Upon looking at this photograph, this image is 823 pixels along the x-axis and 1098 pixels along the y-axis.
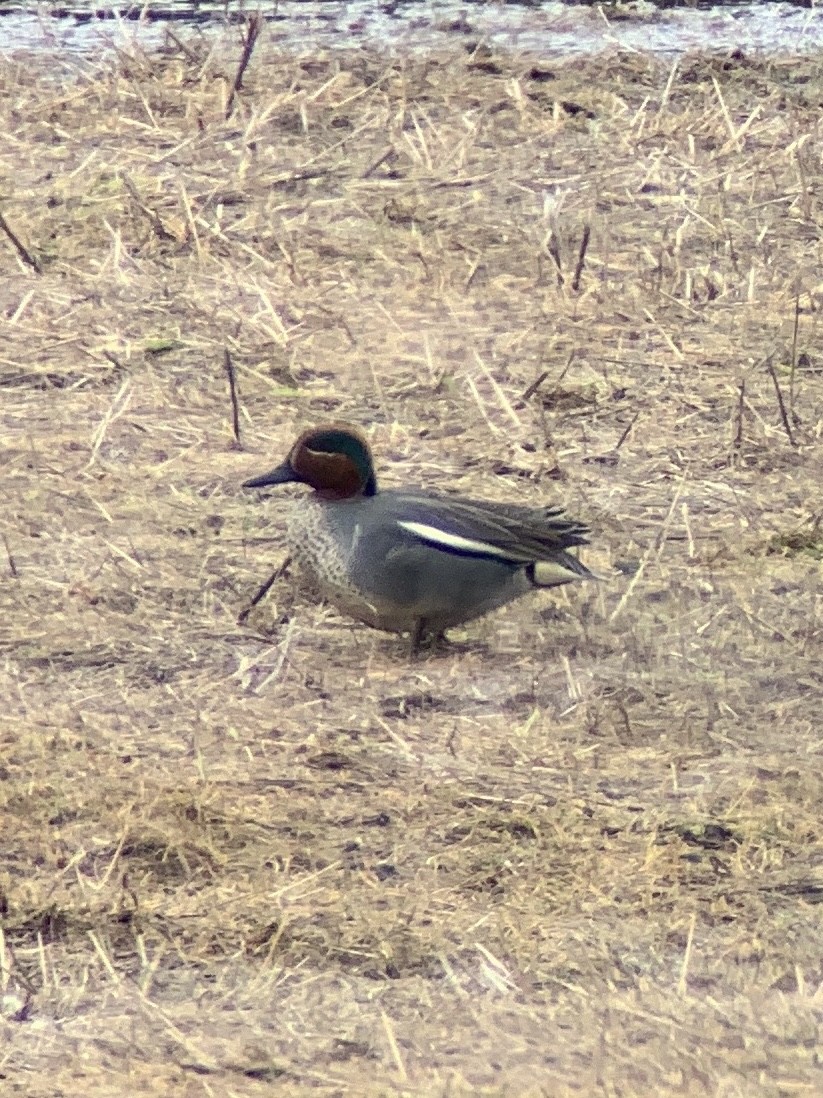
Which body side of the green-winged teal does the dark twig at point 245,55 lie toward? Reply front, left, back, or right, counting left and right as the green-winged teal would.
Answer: right

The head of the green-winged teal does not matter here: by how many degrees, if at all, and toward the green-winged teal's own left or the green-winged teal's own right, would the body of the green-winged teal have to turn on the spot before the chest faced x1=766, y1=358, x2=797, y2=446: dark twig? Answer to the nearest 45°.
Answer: approximately 135° to the green-winged teal's own right

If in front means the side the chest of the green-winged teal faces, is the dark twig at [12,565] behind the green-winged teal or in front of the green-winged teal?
in front

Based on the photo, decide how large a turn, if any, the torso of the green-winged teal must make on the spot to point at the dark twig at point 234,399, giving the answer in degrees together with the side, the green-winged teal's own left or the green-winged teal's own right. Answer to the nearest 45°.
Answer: approximately 90° to the green-winged teal's own right

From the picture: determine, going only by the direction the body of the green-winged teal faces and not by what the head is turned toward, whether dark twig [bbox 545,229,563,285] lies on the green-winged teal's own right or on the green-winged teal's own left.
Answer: on the green-winged teal's own right

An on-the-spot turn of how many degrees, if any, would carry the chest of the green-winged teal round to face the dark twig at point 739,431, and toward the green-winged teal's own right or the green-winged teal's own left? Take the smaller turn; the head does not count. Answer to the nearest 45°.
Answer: approximately 135° to the green-winged teal's own right

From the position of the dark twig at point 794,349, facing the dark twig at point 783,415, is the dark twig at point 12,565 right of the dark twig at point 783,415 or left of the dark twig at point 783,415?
right

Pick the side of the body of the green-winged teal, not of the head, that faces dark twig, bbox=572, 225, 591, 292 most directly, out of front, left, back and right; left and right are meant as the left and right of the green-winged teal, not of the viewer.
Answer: right

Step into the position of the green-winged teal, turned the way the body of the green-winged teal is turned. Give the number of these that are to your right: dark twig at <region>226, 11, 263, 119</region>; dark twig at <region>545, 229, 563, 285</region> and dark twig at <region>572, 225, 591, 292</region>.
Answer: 3

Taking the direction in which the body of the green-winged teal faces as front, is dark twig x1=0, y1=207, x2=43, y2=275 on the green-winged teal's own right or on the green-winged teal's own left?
on the green-winged teal's own right

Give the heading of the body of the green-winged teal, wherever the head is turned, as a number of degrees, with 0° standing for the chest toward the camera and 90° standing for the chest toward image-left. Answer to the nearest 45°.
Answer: approximately 90°
